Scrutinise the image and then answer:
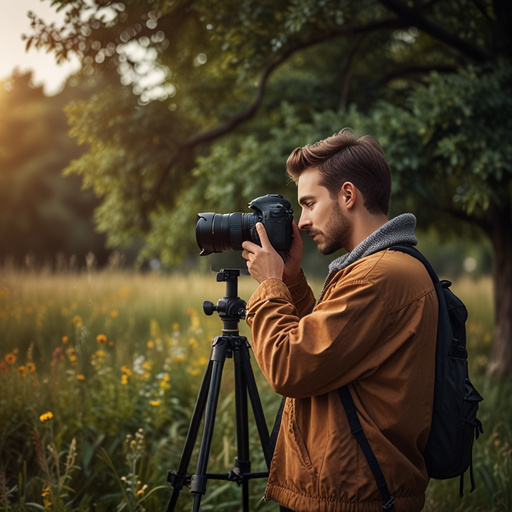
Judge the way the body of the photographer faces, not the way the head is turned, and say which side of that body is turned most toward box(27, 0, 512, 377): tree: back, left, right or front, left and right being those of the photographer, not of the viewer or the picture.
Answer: right

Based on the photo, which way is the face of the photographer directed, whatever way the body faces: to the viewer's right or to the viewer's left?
to the viewer's left

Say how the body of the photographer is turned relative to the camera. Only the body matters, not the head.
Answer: to the viewer's left

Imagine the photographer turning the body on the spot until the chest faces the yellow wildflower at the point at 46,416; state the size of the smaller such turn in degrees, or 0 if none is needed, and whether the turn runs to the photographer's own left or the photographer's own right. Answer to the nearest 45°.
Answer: approximately 45° to the photographer's own right

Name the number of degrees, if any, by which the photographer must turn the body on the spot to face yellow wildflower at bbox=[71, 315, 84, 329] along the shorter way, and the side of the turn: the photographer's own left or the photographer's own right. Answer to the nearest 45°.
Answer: approximately 45° to the photographer's own right
